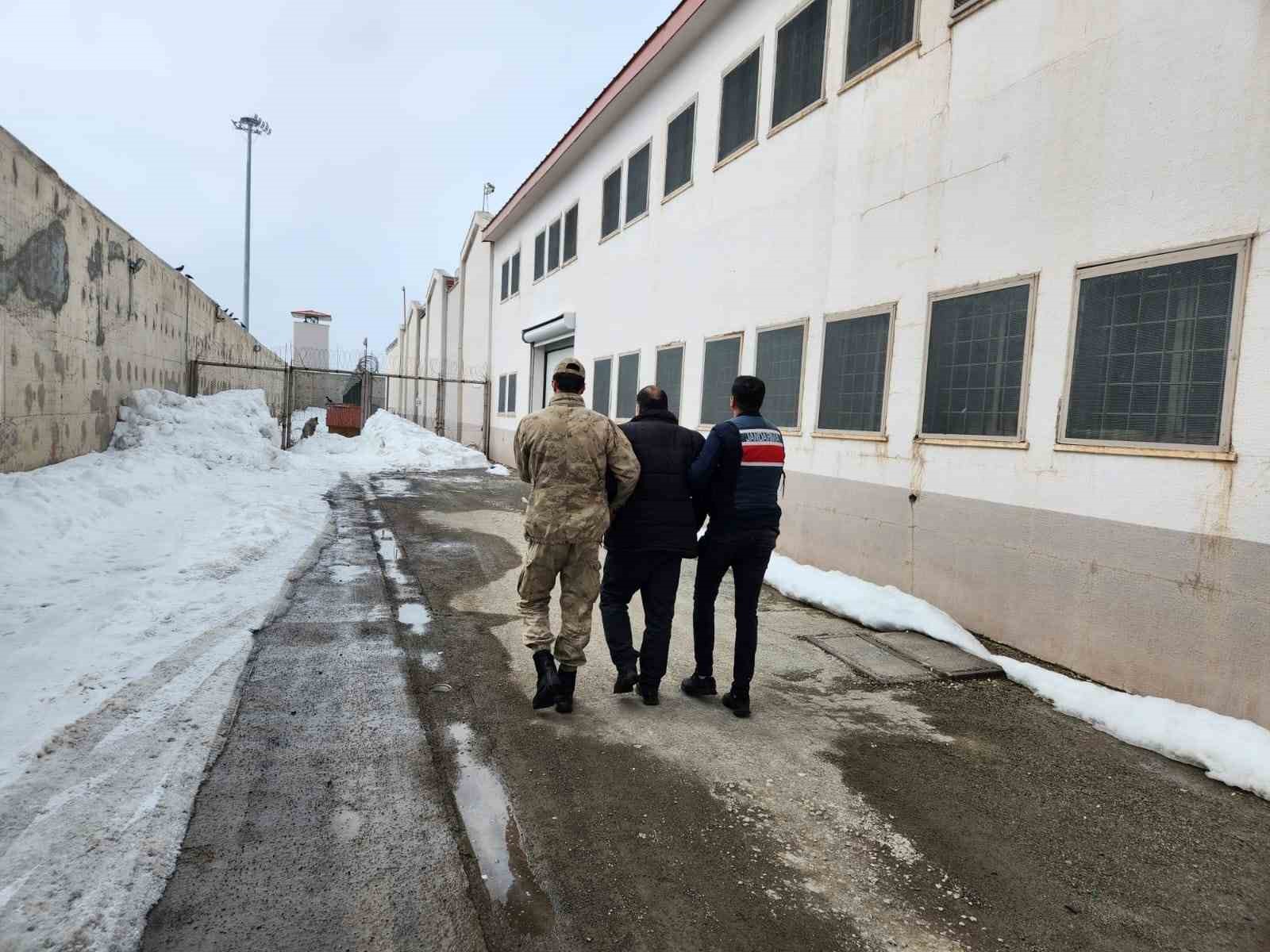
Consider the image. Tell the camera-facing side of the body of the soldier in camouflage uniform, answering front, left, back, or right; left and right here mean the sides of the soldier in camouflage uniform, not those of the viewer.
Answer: back

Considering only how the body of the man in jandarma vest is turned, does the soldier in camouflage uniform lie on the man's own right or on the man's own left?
on the man's own left

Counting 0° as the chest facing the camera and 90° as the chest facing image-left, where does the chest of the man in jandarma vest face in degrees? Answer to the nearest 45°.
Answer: approximately 135°

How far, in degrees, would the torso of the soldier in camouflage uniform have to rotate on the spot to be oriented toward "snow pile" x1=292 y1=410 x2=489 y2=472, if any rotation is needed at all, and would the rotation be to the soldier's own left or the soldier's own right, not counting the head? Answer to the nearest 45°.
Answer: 0° — they already face it

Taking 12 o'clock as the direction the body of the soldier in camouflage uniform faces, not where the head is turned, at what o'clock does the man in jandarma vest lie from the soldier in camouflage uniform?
The man in jandarma vest is roughly at 3 o'clock from the soldier in camouflage uniform.

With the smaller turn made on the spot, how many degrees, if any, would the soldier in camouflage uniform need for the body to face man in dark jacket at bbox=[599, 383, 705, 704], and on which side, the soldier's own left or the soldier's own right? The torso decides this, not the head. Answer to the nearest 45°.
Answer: approximately 90° to the soldier's own right

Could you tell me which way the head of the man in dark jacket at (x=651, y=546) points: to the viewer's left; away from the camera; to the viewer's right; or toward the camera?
away from the camera

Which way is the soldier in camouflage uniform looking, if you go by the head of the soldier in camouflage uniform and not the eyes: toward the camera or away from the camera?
away from the camera
